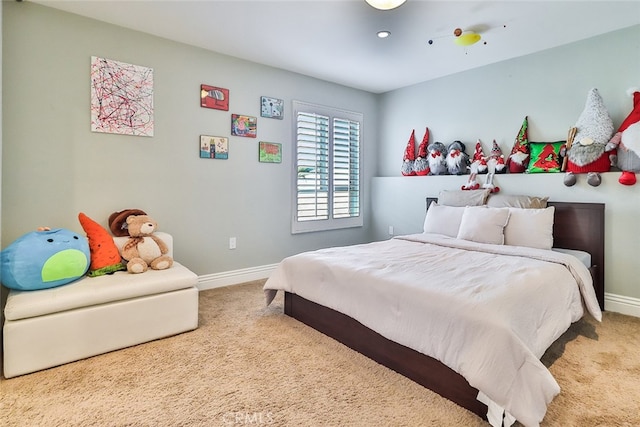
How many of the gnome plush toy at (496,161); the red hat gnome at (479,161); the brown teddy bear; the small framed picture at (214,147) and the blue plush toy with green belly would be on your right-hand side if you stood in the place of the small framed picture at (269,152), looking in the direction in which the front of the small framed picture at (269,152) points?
3

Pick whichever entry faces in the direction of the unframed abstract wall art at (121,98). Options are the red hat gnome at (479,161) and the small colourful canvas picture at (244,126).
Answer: the red hat gnome

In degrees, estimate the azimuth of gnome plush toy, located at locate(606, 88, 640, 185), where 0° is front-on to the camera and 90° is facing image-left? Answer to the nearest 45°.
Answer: approximately 0°

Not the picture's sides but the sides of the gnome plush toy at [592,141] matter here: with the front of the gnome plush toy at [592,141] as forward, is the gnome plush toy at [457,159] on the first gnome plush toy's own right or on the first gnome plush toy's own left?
on the first gnome plush toy's own right

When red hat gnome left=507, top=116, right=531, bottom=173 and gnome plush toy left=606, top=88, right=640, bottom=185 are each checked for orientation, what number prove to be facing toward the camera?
2

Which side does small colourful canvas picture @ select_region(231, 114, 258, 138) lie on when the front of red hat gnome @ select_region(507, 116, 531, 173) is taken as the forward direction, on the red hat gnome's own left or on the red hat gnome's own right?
on the red hat gnome's own right

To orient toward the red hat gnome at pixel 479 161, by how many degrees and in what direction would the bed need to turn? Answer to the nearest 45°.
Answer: approximately 135° to its right

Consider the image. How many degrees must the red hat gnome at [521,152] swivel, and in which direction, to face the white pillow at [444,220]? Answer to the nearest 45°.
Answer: approximately 45° to its right
